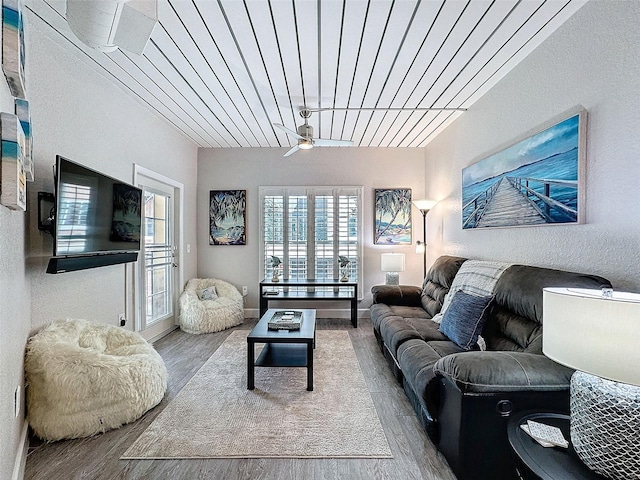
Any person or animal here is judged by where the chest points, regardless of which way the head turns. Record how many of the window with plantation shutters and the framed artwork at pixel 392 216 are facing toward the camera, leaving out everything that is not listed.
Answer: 2

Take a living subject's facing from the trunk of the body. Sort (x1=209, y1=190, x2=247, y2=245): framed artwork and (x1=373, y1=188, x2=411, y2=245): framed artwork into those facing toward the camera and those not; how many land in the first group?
2

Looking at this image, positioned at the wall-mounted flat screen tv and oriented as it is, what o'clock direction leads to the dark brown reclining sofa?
The dark brown reclining sofa is roughly at 12 o'clock from the wall-mounted flat screen tv.

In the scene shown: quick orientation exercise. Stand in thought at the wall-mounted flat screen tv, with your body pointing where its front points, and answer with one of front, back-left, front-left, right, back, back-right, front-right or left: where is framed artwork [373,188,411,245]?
front-left

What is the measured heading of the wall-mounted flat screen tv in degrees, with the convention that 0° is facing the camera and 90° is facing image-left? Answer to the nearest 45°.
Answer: approximately 315°

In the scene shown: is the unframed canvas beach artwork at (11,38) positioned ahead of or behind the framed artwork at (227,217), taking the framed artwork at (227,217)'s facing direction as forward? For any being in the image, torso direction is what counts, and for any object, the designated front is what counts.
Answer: ahead

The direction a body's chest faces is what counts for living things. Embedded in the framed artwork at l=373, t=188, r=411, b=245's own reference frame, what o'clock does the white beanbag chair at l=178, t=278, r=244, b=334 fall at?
The white beanbag chair is roughly at 2 o'clock from the framed artwork.

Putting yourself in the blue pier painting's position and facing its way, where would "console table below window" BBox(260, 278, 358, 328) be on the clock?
The console table below window is roughly at 2 o'clock from the blue pier painting.

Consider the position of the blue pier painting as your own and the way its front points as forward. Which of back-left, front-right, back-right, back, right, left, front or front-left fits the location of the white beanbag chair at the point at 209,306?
front-right

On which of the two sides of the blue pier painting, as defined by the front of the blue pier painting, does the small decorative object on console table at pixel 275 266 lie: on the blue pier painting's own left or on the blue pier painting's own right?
on the blue pier painting's own right

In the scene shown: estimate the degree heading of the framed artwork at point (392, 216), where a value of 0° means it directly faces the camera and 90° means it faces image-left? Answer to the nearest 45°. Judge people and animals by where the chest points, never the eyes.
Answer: approximately 0°
